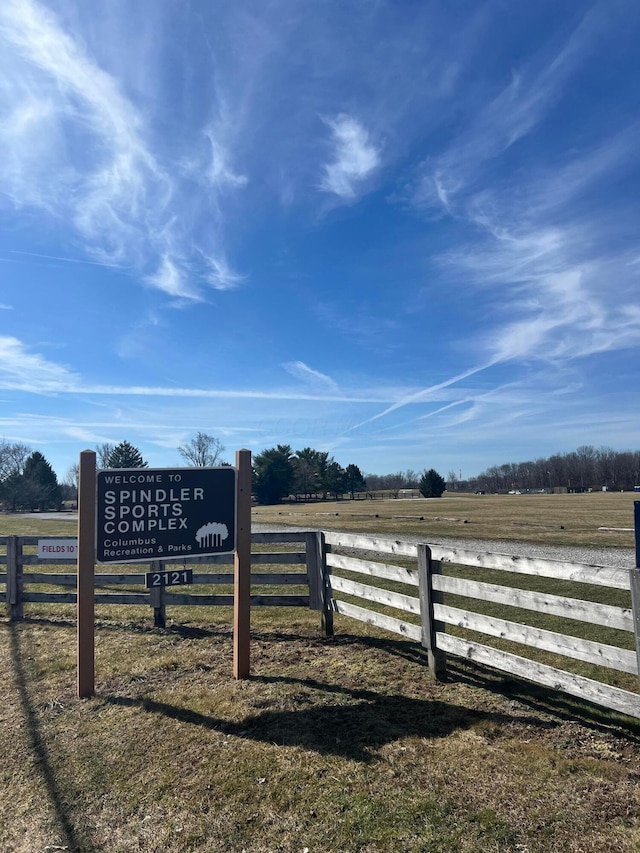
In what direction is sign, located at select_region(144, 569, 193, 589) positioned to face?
toward the camera

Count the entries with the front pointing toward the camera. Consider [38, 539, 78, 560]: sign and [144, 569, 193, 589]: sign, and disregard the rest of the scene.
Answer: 2

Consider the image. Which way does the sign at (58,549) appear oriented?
toward the camera

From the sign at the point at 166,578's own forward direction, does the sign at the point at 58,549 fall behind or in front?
behind

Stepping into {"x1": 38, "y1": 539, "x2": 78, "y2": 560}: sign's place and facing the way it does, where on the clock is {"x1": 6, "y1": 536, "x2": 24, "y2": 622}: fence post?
The fence post is roughly at 4 o'clock from the sign.

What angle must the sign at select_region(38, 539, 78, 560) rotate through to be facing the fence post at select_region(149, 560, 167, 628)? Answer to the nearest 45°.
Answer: approximately 45° to its left

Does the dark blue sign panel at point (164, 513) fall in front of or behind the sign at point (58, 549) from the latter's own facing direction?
in front

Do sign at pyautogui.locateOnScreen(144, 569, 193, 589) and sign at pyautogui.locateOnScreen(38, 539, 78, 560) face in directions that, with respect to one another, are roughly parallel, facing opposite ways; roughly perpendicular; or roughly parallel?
roughly parallel

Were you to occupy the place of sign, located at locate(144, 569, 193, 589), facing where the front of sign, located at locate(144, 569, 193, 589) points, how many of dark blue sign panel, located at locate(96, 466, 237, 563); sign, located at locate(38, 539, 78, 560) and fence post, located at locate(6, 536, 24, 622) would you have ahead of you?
1

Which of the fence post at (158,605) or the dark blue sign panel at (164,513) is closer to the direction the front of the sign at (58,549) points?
the dark blue sign panel
